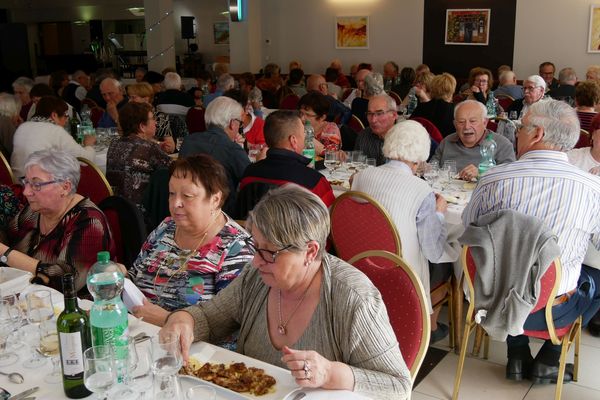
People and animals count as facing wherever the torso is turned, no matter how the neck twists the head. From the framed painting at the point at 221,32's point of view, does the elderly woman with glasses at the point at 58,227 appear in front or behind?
in front

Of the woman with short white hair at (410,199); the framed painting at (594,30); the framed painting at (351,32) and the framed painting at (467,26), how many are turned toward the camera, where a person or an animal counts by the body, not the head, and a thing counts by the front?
3

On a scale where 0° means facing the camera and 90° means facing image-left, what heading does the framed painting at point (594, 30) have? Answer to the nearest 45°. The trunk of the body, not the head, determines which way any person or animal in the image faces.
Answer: approximately 0°

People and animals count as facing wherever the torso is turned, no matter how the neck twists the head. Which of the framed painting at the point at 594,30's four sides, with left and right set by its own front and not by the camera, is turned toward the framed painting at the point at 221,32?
right

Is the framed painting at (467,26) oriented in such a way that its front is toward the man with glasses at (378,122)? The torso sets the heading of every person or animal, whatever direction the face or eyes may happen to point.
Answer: yes

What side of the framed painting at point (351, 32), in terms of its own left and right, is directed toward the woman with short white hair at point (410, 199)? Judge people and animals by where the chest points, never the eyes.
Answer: front

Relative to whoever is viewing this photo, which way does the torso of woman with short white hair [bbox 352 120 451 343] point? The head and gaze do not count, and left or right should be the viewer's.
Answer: facing away from the viewer and to the right of the viewer

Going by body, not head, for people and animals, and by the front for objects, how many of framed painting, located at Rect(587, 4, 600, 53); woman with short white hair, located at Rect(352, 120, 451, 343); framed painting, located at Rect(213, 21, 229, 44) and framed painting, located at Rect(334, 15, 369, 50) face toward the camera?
3
